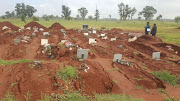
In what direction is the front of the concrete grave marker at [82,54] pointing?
toward the camera

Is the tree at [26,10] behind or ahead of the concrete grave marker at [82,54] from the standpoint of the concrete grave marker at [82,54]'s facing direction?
behind
